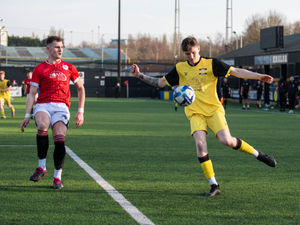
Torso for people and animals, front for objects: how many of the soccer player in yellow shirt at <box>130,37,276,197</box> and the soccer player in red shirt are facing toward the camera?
2

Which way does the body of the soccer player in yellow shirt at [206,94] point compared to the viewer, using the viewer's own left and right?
facing the viewer

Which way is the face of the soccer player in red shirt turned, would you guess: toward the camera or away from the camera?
toward the camera

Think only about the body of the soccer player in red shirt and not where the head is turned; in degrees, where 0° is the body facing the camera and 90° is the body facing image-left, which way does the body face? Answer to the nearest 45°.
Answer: approximately 0°

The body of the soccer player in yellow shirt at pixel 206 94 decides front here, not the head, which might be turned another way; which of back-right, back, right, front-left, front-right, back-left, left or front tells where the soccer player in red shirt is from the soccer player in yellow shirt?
right

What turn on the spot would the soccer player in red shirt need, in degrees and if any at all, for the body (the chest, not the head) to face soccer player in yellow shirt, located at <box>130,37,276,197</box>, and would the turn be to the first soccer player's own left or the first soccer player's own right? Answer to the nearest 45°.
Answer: approximately 90° to the first soccer player's own left

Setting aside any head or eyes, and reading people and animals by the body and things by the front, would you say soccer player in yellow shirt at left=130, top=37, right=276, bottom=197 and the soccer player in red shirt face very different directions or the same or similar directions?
same or similar directions

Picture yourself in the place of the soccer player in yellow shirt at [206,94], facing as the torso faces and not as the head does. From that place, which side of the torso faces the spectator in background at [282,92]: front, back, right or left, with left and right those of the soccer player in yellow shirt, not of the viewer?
back

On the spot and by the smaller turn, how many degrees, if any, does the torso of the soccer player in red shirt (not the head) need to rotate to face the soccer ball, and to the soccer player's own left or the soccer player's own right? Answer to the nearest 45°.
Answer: approximately 90° to the soccer player's own left

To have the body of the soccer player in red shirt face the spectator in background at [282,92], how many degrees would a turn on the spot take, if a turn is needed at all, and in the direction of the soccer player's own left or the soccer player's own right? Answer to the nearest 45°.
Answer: approximately 135° to the soccer player's own left
